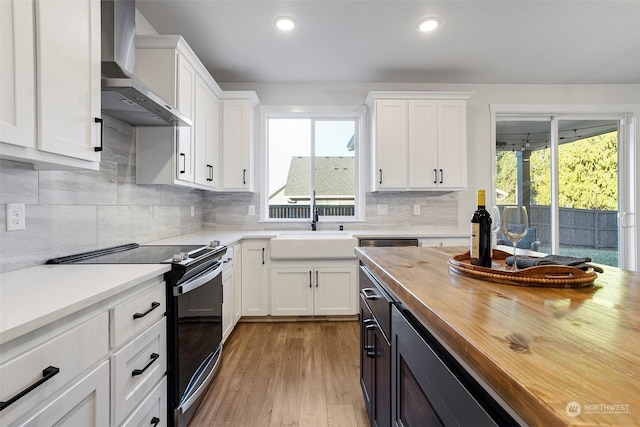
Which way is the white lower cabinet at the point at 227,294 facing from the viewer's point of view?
to the viewer's right

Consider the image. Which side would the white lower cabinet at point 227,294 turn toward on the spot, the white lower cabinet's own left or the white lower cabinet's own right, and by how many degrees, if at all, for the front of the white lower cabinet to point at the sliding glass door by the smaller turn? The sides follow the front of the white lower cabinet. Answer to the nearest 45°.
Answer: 0° — it already faces it

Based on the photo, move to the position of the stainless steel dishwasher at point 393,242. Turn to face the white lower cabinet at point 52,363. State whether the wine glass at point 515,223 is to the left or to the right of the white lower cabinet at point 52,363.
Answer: left

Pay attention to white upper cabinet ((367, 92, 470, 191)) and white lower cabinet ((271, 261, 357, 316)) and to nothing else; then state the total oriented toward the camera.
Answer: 2

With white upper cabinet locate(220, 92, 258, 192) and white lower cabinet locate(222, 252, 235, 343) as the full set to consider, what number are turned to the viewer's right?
1

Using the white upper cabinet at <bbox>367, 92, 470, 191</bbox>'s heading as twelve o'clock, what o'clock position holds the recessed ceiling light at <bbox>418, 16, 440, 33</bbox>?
The recessed ceiling light is roughly at 12 o'clock from the white upper cabinet.

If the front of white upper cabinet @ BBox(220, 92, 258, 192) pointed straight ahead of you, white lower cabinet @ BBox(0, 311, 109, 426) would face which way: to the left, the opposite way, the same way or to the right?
to the left

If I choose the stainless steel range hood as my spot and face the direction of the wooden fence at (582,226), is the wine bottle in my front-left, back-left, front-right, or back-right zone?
front-right

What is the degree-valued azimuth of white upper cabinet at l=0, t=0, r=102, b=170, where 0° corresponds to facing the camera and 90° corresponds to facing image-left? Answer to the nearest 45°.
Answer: approximately 315°

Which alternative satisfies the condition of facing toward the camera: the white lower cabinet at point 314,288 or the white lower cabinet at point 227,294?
the white lower cabinet at point 314,288

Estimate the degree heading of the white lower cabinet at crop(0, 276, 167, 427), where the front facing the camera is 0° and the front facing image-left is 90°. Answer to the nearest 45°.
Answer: approximately 315°

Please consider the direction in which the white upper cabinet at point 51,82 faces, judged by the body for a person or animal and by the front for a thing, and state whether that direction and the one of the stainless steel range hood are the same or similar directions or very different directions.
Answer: same or similar directions
